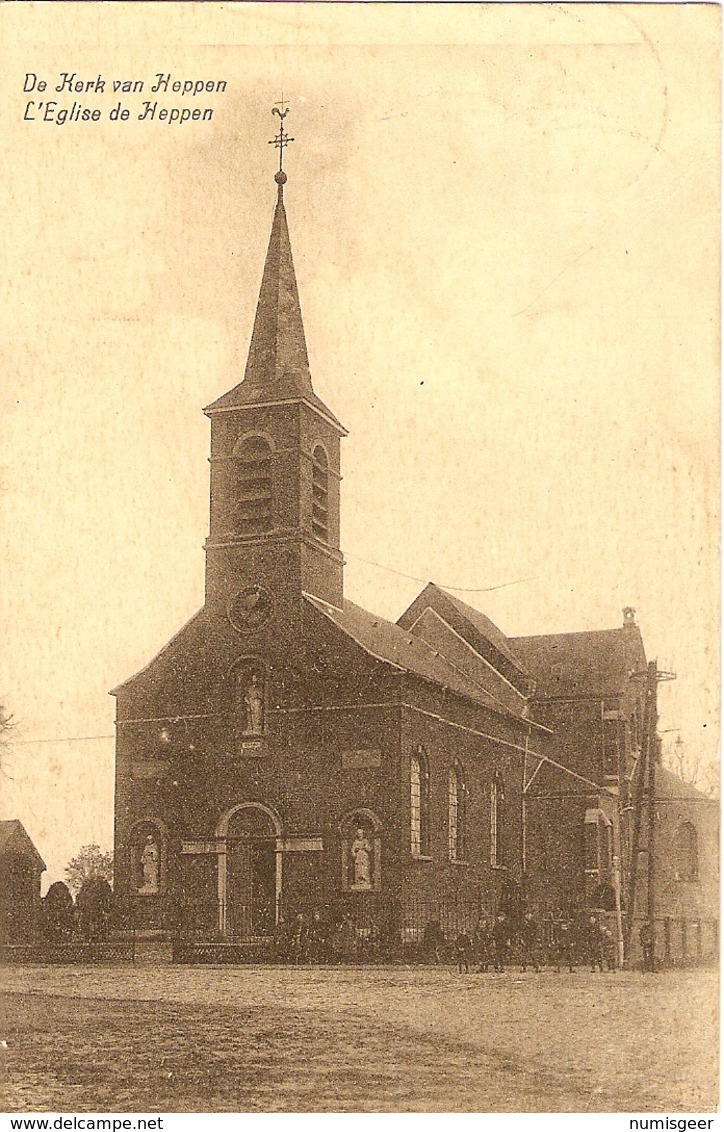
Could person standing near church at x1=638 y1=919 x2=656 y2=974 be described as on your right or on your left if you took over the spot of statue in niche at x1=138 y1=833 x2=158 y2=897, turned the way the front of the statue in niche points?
on your left

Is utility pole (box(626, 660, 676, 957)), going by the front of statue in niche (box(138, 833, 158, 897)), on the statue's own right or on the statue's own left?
on the statue's own left

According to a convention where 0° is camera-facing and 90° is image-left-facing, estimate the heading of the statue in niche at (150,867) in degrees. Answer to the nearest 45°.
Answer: approximately 45°

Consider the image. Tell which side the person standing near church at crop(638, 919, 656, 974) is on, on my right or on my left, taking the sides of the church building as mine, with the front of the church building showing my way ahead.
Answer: on my left

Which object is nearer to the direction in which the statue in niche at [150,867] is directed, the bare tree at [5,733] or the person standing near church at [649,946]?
the bare tree
